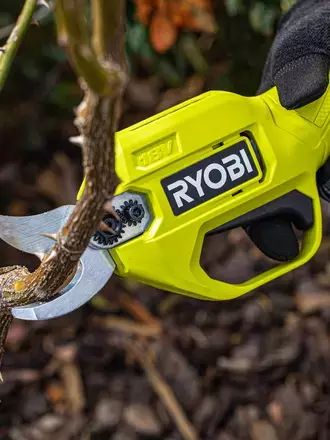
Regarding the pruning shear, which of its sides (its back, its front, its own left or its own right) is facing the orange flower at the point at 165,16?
right

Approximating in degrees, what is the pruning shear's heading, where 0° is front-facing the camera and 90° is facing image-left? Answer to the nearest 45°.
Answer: approximately 90°
